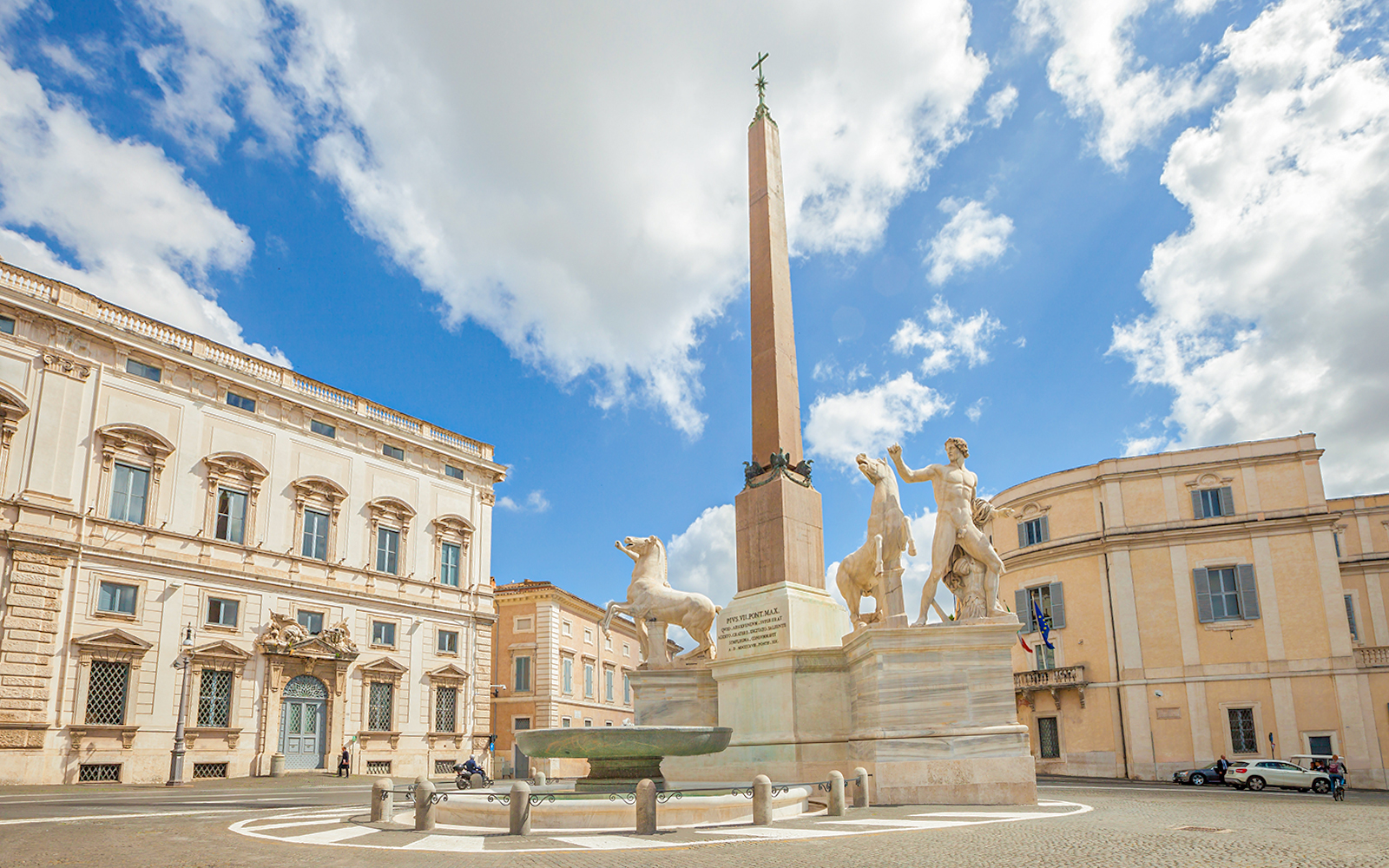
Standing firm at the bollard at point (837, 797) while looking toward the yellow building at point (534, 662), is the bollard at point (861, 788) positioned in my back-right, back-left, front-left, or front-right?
front-right

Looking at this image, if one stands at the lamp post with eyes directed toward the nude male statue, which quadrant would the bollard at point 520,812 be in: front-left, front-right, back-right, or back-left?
front-right

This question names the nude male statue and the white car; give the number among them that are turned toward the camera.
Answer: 1

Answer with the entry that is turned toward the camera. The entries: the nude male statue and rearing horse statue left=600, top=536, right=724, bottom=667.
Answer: the nude male statue

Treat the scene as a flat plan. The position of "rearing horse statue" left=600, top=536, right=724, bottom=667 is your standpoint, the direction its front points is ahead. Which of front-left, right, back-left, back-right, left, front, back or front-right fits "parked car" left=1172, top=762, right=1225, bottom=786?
back-right

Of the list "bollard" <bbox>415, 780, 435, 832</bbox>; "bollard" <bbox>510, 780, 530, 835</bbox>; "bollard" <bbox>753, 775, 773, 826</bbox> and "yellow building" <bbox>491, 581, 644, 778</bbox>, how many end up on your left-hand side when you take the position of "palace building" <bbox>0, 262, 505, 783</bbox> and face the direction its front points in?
1

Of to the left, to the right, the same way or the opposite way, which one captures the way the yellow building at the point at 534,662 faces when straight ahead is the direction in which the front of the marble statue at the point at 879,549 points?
the same way

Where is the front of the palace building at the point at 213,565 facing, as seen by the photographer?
facing the viewer and to the right of the viewer

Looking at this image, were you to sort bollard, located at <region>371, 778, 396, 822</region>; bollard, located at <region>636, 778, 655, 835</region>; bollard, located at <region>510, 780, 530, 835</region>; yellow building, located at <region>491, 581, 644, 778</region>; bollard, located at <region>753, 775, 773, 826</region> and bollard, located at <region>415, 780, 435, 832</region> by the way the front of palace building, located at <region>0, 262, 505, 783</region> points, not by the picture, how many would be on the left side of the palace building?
1

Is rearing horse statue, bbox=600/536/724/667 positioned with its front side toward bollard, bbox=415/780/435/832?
no

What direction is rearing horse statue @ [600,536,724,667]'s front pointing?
to the viewer's left

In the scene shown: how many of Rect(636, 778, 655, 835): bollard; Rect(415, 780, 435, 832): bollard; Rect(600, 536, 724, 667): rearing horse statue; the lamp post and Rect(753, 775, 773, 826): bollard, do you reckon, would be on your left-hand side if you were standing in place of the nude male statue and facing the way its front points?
0

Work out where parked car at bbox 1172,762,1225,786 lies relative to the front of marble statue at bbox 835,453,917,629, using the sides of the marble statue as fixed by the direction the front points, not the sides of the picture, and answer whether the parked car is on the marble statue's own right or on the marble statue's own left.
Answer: on the marble statue's own left

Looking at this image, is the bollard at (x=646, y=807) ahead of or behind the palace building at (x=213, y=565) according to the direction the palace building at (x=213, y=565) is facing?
ahead

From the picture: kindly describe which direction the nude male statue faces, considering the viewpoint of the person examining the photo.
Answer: facing the viewer

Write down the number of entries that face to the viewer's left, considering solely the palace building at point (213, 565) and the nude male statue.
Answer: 0
